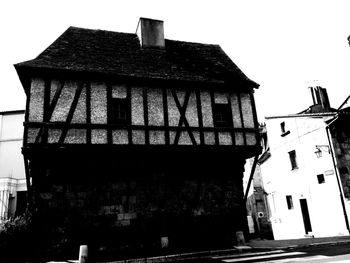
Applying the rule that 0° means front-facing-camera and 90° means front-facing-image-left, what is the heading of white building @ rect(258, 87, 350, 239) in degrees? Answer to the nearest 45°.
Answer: approximately 0°

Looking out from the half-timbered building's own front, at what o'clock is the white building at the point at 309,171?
The white building is roughly at 8 o'clock from the half-timbered building.

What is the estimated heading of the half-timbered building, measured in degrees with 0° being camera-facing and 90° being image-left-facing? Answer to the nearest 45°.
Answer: approximately 0°

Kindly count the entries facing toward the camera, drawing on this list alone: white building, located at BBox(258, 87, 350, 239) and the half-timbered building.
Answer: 2

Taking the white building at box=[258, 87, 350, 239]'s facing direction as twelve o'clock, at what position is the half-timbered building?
The half-timbered building is roughly at 1 o'clock from the white building.

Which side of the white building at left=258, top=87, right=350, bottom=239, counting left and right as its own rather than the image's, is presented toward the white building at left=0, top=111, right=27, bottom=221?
right

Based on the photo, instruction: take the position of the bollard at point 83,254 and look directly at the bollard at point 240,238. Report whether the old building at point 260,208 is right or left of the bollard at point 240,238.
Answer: left
